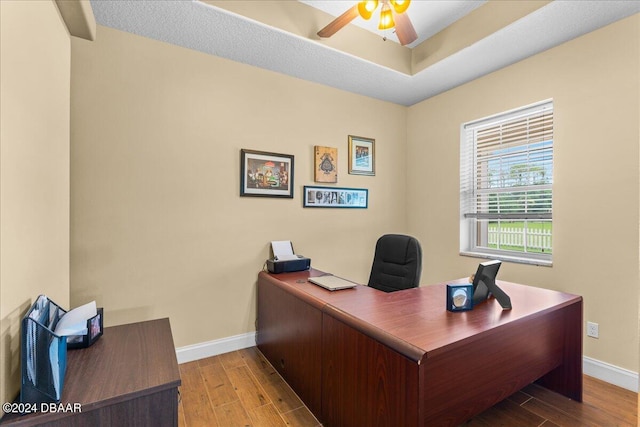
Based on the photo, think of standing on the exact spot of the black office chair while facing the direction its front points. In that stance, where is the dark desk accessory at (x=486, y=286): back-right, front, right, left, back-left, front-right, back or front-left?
left

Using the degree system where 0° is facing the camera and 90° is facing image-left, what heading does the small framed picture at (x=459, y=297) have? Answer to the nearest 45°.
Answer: approximately 0°

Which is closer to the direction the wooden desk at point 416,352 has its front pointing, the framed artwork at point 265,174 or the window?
the framed artwork

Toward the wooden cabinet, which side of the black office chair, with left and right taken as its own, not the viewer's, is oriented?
front

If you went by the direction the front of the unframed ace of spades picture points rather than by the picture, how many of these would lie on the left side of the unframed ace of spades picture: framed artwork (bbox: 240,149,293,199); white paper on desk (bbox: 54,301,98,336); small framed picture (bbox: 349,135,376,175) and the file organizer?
1

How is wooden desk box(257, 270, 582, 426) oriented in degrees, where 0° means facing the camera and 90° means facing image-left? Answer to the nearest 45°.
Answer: approximately 135°

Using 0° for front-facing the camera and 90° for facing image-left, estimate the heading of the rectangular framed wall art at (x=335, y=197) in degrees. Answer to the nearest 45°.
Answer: approximately 315°

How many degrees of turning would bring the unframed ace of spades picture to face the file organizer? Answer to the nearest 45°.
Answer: approximately 90° to its right

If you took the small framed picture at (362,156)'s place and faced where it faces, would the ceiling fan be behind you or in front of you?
in front
